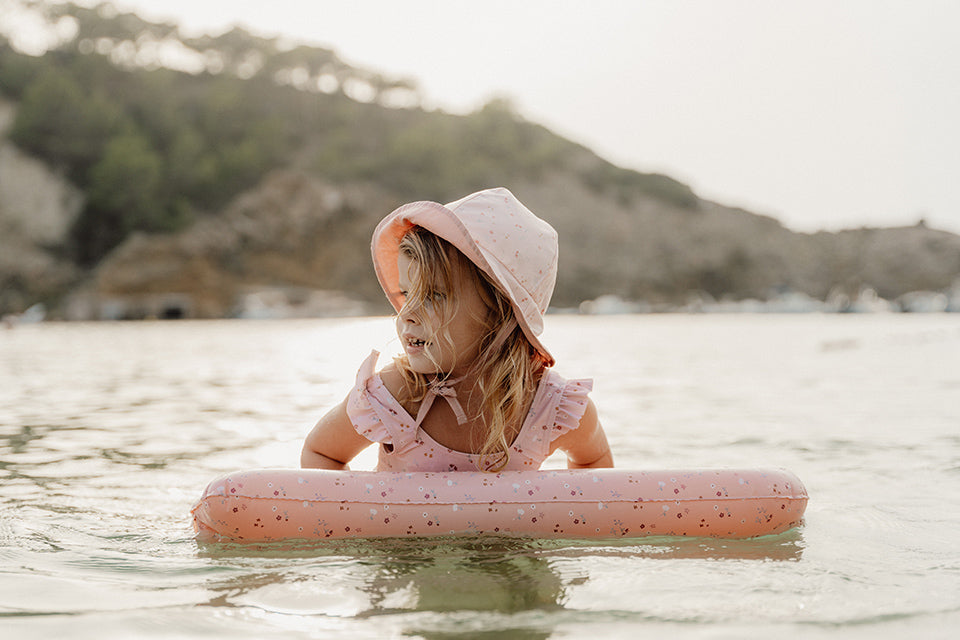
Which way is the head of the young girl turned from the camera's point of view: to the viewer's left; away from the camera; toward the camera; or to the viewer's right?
to the viewer's left

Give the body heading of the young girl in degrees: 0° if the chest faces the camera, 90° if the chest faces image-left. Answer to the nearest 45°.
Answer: approximately 0°
